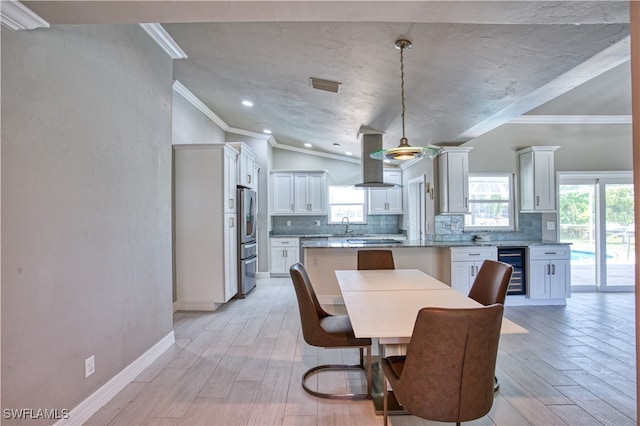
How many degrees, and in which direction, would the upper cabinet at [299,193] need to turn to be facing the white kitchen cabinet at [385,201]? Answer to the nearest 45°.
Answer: approximately 90° to its left

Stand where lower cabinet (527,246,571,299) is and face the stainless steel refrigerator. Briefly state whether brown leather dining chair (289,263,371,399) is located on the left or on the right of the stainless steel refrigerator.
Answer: left

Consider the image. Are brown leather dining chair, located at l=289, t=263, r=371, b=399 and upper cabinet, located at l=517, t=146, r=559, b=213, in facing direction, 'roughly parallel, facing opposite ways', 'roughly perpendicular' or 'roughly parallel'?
roughly perpendicular

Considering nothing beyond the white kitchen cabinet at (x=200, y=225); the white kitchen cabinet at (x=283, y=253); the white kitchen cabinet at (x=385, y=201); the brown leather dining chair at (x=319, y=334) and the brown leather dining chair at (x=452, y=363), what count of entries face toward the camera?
2

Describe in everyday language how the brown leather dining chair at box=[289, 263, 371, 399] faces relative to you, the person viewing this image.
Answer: facing to the right of the viewer

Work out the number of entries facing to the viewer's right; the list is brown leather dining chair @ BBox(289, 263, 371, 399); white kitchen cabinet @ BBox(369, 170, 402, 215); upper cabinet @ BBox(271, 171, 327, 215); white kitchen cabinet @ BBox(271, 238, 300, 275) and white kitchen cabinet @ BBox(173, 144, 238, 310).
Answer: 2

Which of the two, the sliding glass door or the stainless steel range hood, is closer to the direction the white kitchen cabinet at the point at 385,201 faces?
the stainless steel range hood

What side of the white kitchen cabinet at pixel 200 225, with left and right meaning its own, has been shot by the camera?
right

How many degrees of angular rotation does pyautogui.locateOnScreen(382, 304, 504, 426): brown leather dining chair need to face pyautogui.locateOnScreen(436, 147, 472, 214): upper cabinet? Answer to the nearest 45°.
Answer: approximately 45° to its right

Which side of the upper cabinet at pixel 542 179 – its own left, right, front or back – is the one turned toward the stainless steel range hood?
right

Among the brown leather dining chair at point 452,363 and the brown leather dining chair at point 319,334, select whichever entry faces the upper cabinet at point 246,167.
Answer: the brown leather dining chair at point 452,363

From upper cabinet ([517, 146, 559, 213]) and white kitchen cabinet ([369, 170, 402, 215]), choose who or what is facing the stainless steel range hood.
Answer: the white kitchen cabinet

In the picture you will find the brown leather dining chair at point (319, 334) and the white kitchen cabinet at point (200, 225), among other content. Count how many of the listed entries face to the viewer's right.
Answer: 2

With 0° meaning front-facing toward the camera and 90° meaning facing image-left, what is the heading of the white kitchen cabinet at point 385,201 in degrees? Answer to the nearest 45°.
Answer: approximately 0°
